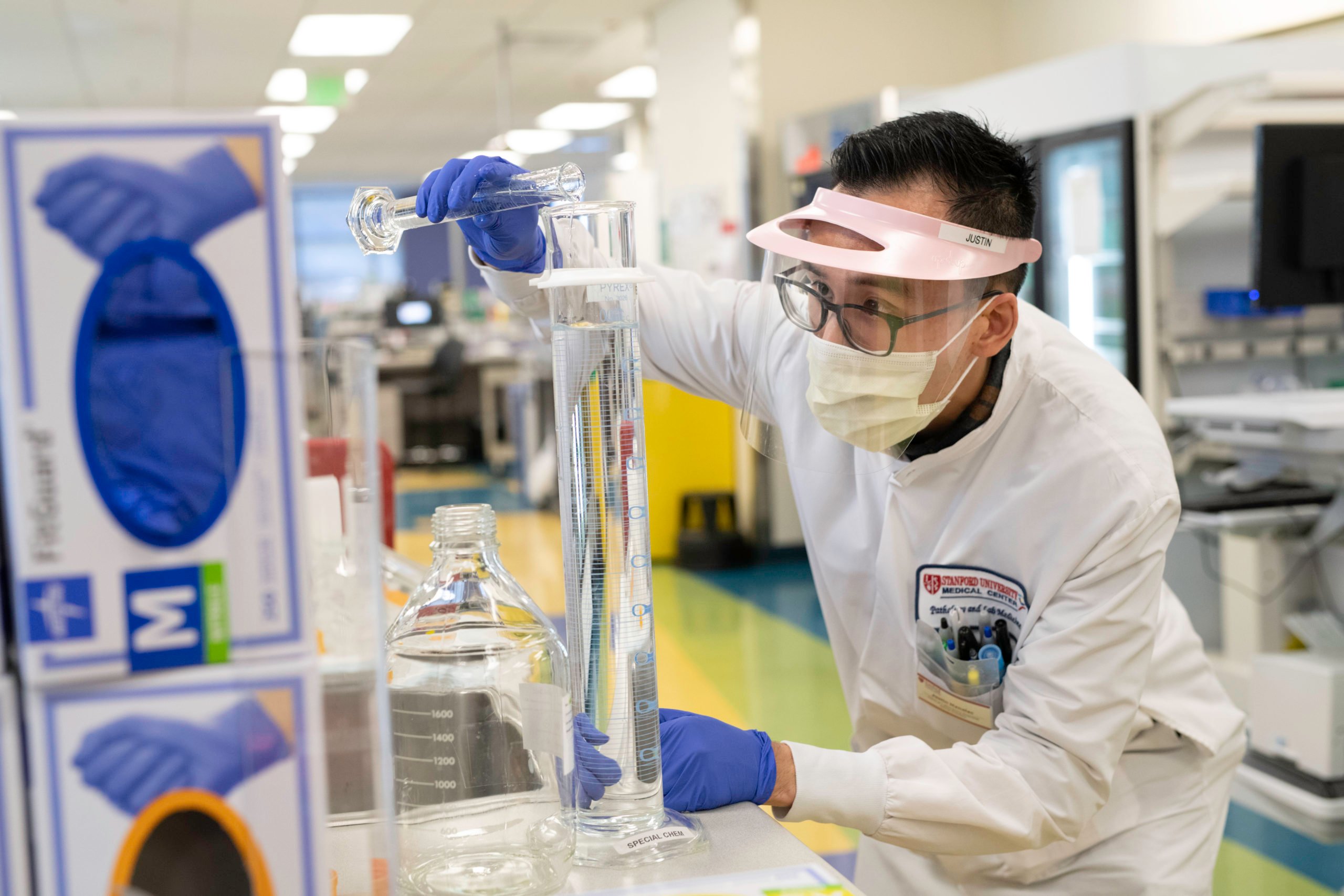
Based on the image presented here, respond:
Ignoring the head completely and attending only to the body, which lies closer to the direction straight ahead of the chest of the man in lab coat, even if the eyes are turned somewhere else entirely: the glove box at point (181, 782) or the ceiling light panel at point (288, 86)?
the glove box

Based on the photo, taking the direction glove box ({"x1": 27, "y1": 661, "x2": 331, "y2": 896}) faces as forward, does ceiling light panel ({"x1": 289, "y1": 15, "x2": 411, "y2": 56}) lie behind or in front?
behind

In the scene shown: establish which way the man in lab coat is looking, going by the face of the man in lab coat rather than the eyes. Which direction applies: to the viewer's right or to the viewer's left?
to the viewer's left

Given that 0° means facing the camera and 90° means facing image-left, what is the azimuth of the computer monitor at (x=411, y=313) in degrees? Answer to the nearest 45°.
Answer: approximately 0°

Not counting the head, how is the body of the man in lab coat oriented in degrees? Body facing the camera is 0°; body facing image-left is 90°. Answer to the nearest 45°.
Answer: approximately 45°
